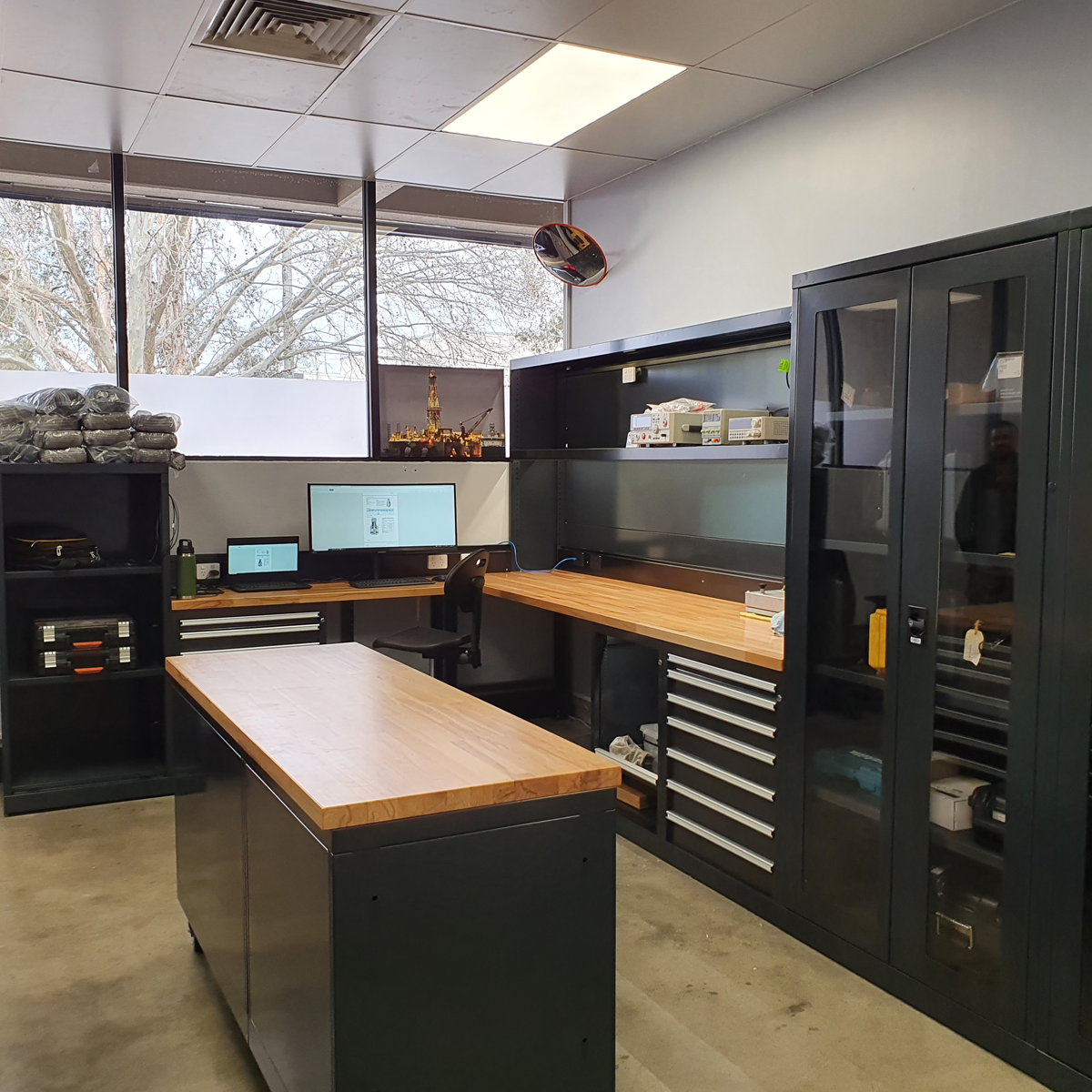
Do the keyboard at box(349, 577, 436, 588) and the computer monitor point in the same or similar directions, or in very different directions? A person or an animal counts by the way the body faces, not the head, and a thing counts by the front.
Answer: same or similar directions

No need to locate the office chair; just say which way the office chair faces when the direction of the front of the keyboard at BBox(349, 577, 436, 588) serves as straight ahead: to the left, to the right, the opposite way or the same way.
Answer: to the right

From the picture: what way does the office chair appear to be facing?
to the viewer's left

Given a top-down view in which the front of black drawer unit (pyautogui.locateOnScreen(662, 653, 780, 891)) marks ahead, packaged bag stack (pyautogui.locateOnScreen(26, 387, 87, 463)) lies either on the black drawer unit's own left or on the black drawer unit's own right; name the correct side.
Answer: on the black drawer unit's own right

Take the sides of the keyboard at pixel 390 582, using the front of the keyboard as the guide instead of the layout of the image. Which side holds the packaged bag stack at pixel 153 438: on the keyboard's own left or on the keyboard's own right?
on the keyboard's own right

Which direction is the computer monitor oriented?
toward the camera

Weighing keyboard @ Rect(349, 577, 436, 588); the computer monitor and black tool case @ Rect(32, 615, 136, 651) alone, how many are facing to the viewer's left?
0

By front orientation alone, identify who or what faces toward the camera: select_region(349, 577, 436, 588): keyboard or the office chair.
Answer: the keyboard

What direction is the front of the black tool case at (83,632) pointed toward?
toward the camera

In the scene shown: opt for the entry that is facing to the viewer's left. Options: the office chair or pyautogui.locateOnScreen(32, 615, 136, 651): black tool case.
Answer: the office chair

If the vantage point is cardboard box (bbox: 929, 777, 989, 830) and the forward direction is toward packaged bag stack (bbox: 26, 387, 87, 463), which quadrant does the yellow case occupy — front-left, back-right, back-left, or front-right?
front-right

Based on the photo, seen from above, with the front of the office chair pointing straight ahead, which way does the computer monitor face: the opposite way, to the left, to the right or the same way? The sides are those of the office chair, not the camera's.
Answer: to the left

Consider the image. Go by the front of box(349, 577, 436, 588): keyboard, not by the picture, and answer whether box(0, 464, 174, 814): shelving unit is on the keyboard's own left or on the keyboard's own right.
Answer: on the keyboard's own right

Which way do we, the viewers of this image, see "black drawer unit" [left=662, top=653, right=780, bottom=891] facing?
facing the viewer and to the left of the viewer

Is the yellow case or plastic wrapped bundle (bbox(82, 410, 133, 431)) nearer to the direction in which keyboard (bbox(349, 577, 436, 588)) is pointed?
the yellow case

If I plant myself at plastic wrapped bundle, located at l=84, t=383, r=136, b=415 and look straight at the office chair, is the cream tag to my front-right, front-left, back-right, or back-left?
front-right

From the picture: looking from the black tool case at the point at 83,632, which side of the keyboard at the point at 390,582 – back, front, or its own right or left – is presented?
right

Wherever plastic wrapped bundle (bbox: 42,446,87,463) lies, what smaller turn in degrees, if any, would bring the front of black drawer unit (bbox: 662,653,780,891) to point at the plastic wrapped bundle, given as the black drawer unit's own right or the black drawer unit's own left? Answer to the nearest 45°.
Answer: approximately 45° to the black drawer unit's own right
